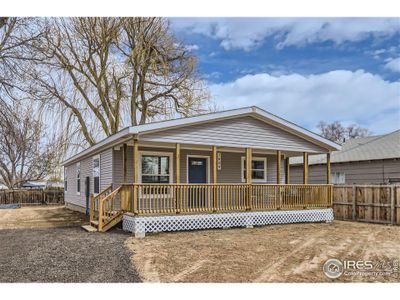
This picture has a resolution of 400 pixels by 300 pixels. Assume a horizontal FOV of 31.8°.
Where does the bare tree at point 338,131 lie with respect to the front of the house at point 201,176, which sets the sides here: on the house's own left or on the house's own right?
on the house's own left

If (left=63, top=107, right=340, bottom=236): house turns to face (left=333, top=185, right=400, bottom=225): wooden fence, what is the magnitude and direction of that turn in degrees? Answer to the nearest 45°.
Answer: approximately 45° to its left

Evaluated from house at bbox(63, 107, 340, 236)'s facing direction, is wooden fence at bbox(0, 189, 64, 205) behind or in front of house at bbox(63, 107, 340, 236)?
behind

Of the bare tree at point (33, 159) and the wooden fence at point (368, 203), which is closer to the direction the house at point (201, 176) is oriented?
the wooden fence

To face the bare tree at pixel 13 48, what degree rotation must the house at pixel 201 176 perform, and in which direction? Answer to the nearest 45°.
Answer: approximately 135° to its right

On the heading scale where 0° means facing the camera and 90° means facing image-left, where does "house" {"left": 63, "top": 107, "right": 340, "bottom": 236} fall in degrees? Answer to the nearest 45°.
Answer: approximately 315°

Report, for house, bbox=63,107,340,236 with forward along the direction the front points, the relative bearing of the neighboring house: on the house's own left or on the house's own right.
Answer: on the house's own left

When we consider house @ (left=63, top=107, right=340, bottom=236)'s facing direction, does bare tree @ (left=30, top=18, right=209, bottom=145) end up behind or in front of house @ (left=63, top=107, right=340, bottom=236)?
behind
